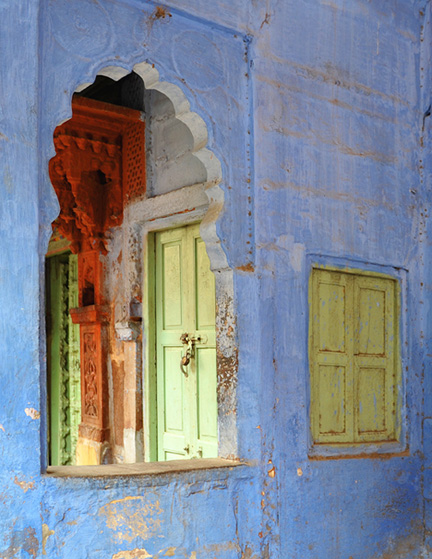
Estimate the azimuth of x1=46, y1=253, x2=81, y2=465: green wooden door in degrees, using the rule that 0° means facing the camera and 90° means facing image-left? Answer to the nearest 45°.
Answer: approximately 315°

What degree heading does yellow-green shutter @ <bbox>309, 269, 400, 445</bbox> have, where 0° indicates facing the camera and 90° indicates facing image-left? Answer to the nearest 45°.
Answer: approximately 315°

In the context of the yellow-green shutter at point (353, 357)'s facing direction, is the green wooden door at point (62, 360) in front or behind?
behind
